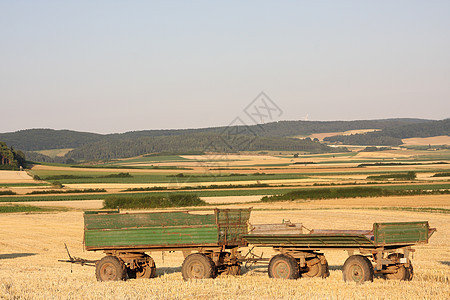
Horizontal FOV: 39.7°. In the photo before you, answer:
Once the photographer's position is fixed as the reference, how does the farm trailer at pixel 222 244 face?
facing away from the viewer and to the left of the viewer

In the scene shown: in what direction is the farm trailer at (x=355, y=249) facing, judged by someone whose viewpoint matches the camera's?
facing away from the viewer and to the left of the viewer
